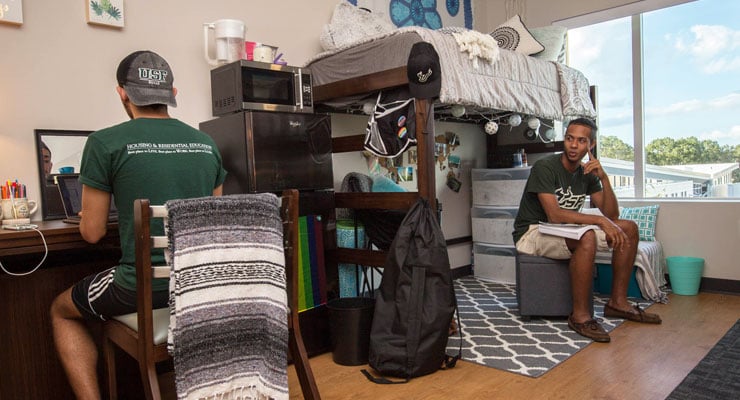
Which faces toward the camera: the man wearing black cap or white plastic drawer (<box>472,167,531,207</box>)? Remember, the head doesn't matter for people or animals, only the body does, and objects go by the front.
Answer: the white plastic drawer

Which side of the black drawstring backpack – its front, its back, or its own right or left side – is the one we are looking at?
front

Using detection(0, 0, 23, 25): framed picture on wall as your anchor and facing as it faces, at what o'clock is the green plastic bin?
The green plastic bin is roughly at 11 o'clock from the framed picture on wall.

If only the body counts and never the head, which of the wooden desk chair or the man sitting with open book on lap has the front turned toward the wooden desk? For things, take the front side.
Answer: the wooden desk chair

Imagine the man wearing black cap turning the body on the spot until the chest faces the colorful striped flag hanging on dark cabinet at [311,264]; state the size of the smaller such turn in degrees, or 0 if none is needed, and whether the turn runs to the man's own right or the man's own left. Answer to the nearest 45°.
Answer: approximately 90° to the man's own right

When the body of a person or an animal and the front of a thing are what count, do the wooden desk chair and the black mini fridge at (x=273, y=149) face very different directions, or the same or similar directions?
very different directions

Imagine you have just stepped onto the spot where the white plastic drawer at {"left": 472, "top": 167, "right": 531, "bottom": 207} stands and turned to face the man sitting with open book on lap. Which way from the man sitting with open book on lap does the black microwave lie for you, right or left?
right

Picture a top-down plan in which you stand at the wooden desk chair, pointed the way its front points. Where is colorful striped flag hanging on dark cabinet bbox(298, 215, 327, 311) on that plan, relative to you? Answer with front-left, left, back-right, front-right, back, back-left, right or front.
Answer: right

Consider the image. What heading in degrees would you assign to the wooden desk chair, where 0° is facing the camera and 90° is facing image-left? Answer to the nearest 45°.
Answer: approximately 135°

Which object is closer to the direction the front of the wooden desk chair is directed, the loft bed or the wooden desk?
the wooden desk

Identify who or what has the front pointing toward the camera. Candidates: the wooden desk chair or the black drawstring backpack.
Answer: the black drawstring backpack

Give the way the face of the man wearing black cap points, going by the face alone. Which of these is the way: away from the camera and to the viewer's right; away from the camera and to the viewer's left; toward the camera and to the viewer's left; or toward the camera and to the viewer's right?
away from the camera and to the viewer's left

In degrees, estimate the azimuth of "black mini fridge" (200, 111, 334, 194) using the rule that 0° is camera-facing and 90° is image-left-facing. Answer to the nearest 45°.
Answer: approximately 315°

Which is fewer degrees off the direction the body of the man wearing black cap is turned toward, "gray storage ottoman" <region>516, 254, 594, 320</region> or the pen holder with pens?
the pen holder with pens

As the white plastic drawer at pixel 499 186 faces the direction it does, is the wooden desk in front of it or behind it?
in front

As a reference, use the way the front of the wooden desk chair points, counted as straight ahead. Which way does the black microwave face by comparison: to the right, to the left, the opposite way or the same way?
the opposite way
